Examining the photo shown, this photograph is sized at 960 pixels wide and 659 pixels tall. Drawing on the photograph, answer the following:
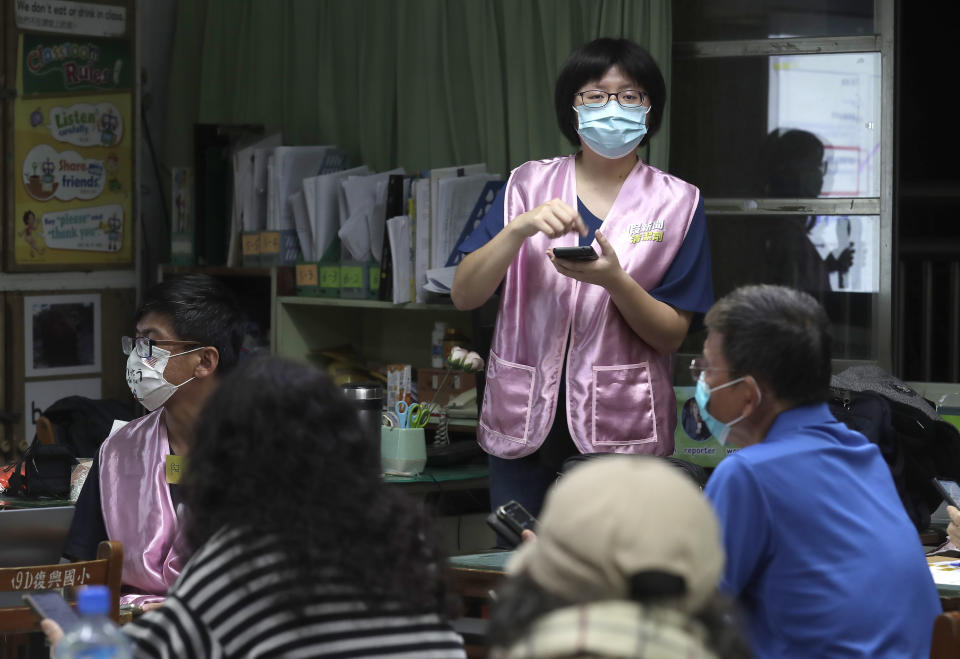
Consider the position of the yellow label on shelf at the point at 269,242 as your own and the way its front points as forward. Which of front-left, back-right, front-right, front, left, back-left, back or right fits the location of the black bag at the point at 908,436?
front-left

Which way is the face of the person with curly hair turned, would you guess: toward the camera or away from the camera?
away from the camera

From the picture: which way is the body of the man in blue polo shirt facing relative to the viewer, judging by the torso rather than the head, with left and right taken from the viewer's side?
facing away from the viewer and to the left of the viewer

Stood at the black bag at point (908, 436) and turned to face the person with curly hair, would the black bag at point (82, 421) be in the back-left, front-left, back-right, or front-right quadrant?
front-right

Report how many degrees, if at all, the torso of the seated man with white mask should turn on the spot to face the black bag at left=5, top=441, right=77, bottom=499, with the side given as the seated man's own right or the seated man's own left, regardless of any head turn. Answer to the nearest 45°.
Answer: approximately 90° to the seated man's own right

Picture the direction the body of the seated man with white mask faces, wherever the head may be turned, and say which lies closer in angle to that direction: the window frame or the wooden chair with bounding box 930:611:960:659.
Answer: the wooden chair

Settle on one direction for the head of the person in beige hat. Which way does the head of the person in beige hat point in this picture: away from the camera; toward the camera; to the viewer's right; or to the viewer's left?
away from the camera

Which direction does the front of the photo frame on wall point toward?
toward the camera

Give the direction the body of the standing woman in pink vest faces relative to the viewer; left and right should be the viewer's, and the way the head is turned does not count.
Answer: facing the viewer

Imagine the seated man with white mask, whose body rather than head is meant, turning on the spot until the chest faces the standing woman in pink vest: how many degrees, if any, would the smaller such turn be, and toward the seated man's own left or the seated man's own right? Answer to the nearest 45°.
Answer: approximately 135° to the seated man's own left

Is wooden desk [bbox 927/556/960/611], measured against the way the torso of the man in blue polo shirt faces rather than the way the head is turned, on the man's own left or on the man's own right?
on the man's own right

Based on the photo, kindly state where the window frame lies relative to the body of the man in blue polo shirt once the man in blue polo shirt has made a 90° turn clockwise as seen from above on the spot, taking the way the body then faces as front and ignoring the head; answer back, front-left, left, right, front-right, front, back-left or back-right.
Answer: front-left

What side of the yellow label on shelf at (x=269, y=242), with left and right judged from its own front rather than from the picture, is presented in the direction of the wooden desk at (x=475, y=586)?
front

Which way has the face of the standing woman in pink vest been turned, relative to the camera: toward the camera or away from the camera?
toward the camera
